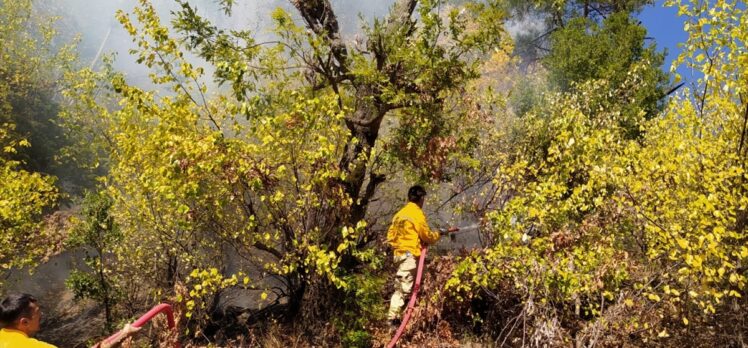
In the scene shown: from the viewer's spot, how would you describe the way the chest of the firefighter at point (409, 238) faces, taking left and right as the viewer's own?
facing away from the viewer and to the right of the viewer

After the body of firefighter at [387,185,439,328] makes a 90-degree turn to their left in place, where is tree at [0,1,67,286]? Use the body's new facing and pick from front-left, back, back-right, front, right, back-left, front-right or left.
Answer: front

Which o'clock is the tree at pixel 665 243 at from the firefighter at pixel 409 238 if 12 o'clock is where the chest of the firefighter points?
The tree is roughly at 2 o'clock from the firefighter.
